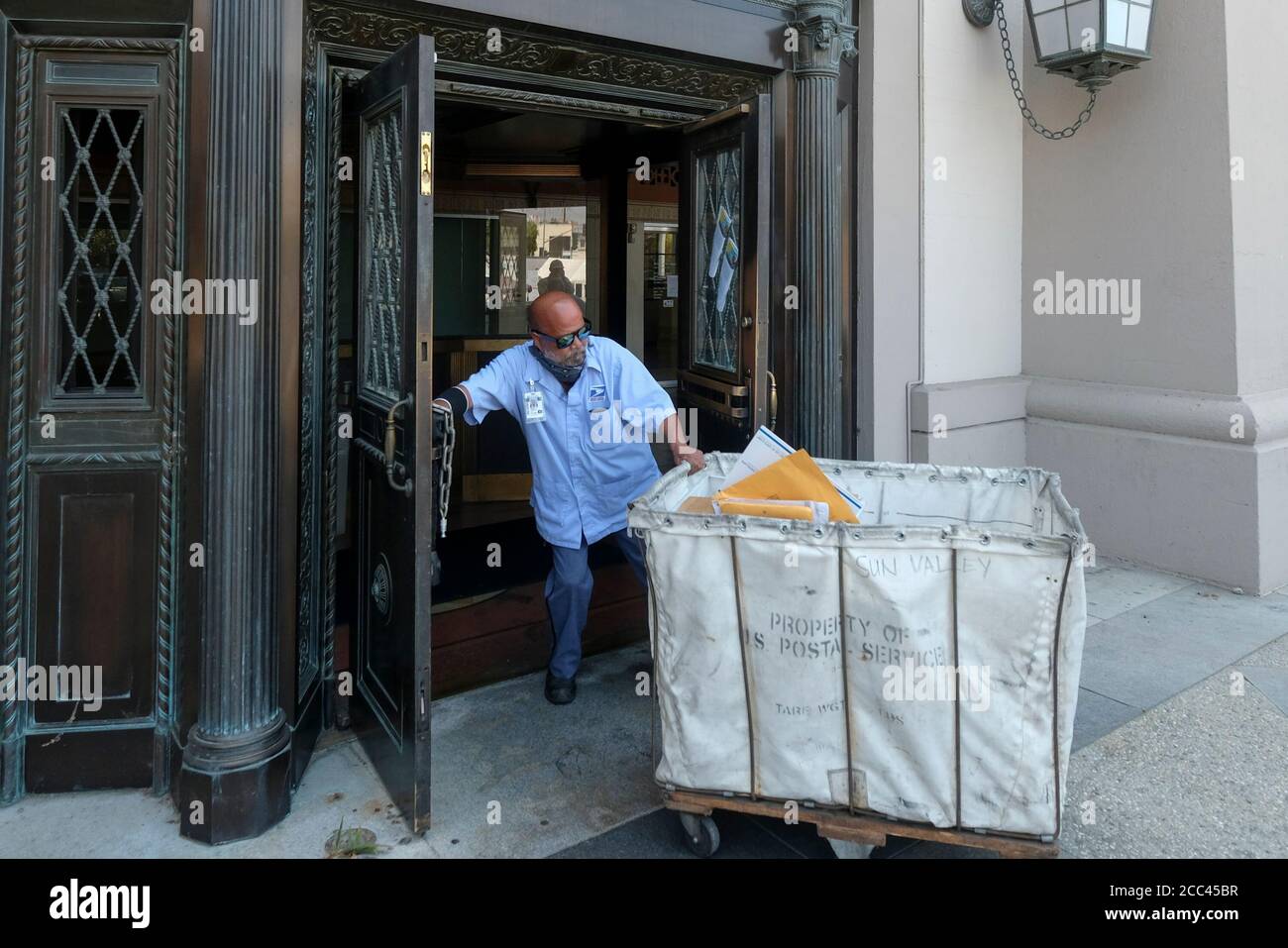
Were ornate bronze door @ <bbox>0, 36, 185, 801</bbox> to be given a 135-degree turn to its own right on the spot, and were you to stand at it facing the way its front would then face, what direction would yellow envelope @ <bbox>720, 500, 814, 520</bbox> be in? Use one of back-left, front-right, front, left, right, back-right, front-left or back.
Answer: back

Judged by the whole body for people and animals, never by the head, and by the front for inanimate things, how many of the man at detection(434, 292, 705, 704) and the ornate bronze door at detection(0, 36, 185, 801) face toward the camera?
2

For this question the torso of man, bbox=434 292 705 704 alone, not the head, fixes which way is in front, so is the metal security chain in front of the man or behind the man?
in front

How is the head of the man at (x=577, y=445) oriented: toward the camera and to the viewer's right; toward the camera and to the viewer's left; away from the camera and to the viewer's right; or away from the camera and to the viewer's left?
toward the camera and to the viewer's right

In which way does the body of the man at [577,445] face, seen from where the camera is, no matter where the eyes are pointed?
toward the camera

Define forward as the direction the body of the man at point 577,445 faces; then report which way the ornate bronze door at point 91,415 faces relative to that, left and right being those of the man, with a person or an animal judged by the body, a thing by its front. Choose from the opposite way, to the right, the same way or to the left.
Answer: the same way
